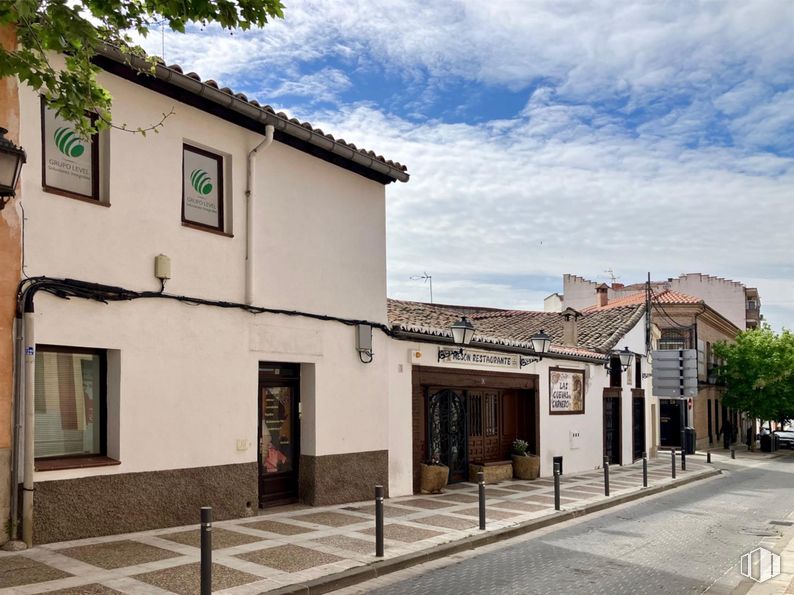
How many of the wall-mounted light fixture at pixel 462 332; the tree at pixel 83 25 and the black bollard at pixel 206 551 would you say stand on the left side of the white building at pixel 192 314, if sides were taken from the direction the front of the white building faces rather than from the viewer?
1

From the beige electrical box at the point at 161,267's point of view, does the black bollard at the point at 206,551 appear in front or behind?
in front

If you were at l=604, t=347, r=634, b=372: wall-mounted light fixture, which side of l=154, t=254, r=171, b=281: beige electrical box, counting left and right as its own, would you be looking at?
left

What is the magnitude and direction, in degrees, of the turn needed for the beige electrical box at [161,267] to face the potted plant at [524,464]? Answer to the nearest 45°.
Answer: approximately 90° to its left

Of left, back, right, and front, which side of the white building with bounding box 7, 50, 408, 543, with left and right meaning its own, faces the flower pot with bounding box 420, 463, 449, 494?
left

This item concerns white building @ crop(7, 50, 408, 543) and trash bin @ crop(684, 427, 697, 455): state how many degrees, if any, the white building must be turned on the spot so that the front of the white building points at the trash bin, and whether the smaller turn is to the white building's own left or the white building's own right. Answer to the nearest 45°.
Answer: approximately 90° to the white building's own left

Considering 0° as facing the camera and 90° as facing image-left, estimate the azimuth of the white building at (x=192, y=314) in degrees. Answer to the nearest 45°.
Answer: approximately 315°

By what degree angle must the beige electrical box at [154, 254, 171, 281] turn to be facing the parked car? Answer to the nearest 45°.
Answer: approximately 90° to its left

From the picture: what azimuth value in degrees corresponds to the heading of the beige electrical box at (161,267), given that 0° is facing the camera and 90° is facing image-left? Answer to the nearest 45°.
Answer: approximately 315°
